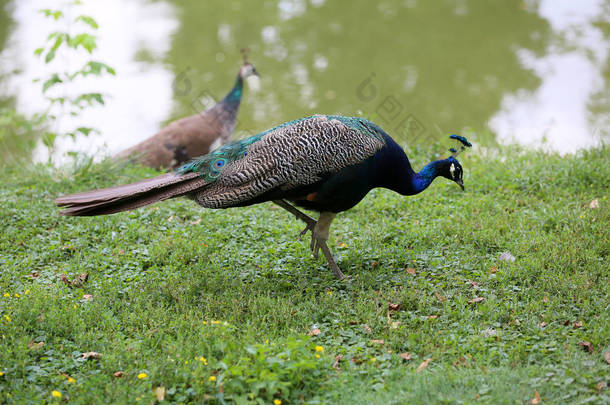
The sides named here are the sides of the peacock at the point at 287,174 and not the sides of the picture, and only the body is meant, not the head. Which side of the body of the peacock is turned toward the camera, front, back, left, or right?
right

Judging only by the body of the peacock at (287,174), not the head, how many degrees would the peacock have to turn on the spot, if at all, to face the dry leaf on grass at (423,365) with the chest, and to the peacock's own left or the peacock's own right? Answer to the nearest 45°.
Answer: approximately 45° to the peacock's own right

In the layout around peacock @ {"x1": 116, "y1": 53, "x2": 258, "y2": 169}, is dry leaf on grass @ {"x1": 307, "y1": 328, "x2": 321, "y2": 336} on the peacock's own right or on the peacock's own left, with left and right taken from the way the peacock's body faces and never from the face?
on the peacock's own right

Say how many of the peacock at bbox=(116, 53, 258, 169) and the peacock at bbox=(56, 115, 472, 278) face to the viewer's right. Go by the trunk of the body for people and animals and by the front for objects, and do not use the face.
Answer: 2

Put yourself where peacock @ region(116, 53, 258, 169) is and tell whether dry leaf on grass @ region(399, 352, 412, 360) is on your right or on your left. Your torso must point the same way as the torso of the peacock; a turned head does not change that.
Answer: on your right

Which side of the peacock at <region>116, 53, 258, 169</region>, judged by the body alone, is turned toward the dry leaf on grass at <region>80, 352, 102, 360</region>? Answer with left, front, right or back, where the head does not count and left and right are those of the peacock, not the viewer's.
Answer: right

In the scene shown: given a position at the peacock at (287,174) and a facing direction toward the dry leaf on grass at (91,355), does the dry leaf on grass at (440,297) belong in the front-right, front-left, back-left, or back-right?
back-left

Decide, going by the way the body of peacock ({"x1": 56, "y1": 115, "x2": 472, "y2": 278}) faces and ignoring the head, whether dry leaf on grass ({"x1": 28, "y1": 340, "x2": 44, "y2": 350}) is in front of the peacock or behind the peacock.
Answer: behind

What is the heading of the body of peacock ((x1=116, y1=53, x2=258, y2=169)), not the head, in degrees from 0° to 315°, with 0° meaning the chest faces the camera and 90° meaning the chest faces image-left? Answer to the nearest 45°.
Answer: approximately 270°

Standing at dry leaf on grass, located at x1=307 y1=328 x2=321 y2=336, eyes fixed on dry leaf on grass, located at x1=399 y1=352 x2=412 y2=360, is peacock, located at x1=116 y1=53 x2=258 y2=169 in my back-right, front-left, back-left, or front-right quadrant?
back-left

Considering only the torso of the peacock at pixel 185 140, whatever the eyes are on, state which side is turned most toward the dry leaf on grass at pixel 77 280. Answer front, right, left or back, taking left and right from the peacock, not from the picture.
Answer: right
